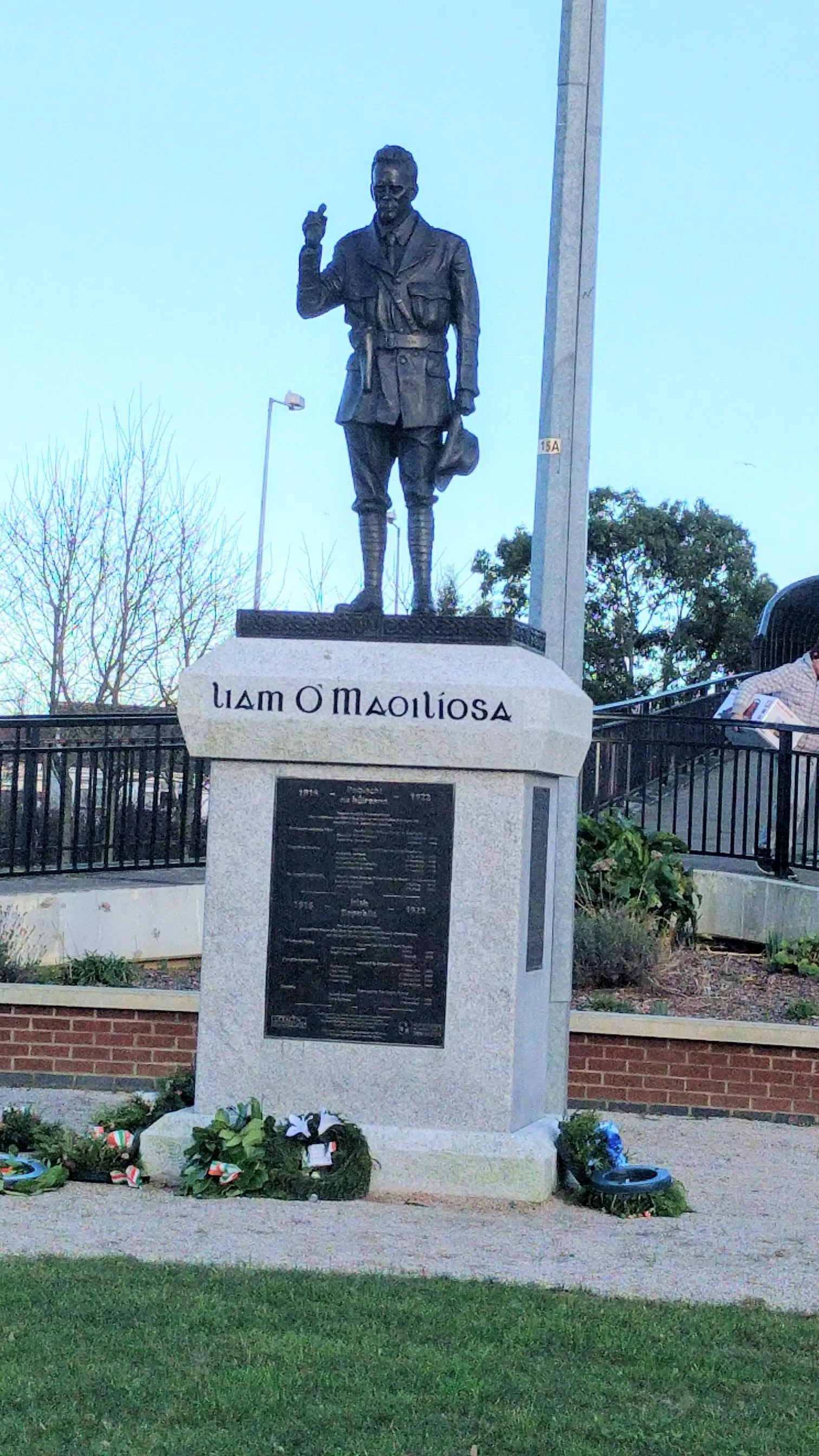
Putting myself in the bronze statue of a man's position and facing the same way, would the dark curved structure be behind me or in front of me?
behind

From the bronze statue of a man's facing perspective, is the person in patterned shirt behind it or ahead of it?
behind

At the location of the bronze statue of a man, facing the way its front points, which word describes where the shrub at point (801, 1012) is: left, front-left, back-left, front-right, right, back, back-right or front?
back-left

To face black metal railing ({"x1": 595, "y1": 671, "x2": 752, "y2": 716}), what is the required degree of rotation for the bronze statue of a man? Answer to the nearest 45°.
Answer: approximately 180°

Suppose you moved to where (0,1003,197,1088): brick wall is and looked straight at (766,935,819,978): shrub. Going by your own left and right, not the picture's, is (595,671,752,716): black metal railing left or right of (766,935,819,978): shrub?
left

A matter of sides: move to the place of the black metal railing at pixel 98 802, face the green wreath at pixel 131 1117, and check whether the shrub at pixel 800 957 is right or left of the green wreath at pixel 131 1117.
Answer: left

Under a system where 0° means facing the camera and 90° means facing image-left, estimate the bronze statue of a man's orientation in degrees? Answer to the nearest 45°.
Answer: approximately 0°

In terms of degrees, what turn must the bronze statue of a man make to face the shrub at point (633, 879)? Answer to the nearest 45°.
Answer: approximately 135° to its left

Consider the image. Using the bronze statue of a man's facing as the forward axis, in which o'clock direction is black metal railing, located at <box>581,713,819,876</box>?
The black metal railing is roughly at 7 o'clock from the bronze statue of a man.

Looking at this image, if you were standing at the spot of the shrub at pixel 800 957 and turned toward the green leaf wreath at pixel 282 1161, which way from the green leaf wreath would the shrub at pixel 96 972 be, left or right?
right

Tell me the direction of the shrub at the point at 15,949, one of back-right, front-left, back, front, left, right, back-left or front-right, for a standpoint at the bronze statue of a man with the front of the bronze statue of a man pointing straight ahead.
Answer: back-right
